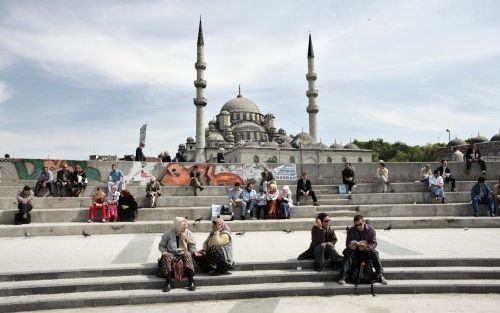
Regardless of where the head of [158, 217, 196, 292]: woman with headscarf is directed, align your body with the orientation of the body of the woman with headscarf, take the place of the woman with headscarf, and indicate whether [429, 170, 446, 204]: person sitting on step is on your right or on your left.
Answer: on your left

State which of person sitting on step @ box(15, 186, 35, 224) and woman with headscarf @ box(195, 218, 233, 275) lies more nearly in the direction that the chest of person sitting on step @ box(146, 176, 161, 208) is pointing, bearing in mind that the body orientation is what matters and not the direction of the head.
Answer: the woman with headscarf

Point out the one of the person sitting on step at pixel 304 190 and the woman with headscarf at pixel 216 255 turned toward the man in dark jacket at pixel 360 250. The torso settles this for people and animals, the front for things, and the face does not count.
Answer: the person sitting on step

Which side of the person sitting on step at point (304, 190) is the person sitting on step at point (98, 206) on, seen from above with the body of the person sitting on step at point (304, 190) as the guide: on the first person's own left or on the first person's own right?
on the first person's own right

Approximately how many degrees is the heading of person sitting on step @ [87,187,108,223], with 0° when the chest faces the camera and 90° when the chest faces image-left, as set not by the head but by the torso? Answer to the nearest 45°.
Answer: approximately 0°

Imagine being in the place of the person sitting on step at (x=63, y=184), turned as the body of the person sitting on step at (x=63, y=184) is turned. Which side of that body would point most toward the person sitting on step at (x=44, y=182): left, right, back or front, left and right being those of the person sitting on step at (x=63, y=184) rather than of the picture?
right
